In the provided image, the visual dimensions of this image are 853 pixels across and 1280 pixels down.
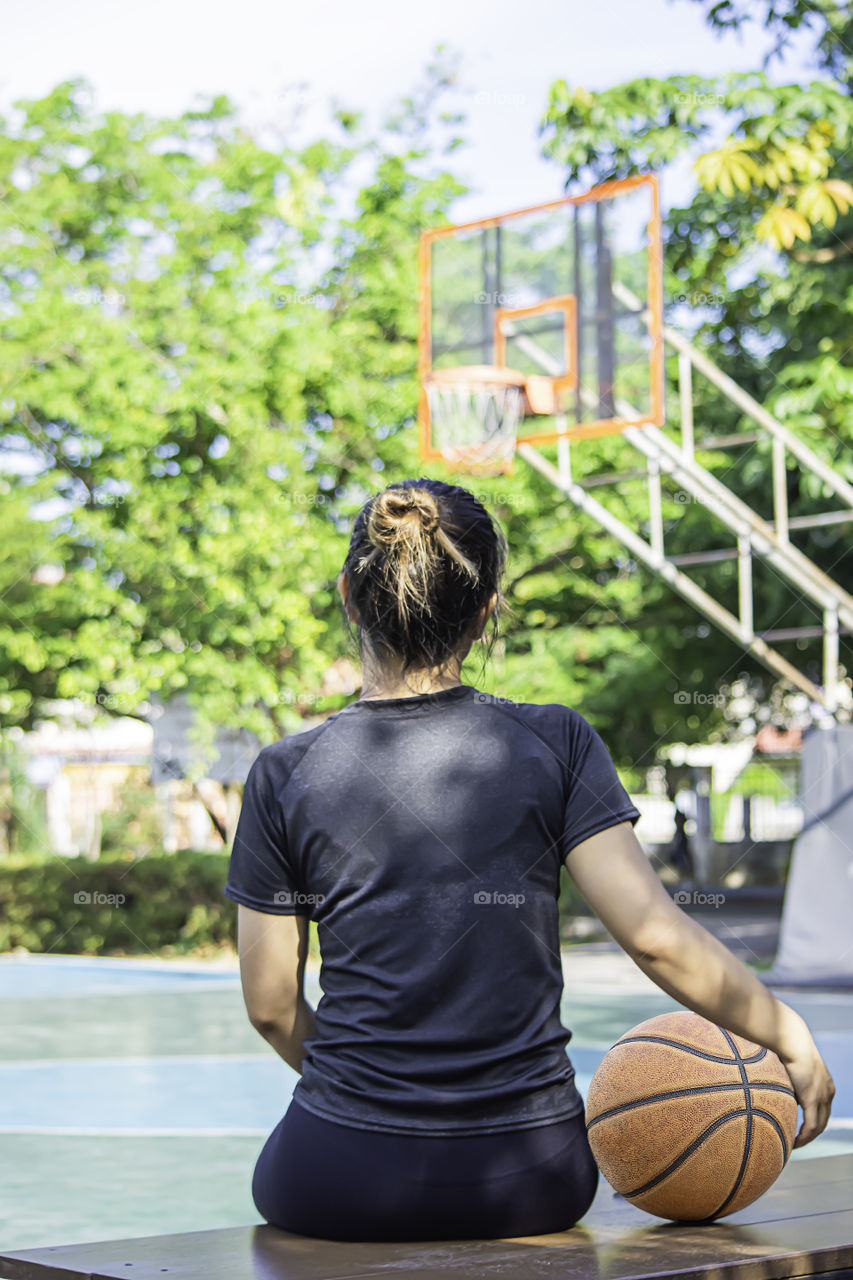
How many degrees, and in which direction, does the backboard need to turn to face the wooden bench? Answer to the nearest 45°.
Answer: approximately 45° to its left

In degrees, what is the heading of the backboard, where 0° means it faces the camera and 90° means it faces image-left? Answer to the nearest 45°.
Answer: approximately 45°

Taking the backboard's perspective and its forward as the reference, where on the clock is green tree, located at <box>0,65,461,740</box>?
The green tree is roughly at 3 o'clock from the backboard.

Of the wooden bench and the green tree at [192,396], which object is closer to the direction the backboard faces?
the wooden bench
